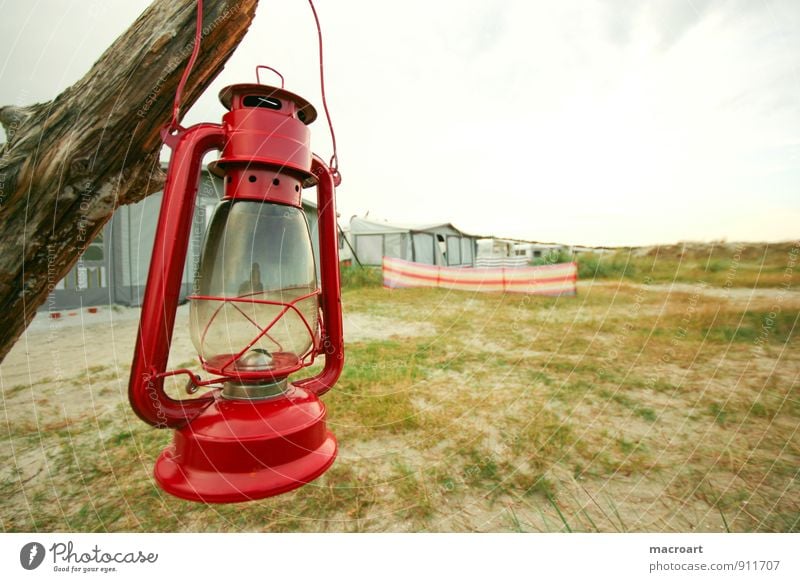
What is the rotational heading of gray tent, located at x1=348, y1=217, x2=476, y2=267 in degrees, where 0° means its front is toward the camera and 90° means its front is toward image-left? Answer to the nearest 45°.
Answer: approximately 315°
